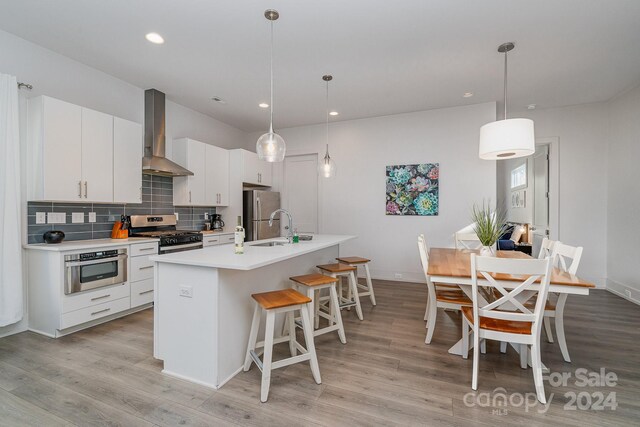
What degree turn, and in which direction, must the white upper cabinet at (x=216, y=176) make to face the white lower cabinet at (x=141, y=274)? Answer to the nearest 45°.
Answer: approximately 90° to its right

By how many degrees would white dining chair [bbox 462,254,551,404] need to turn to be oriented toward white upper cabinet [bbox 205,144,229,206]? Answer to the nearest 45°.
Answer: approximately 90° to its left

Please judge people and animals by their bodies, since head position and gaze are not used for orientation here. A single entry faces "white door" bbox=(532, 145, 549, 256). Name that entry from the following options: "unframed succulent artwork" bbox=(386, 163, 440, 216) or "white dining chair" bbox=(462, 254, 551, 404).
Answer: the white dining chair

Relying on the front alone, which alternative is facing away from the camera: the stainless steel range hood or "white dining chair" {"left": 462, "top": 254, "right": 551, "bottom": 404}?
the white dining chair

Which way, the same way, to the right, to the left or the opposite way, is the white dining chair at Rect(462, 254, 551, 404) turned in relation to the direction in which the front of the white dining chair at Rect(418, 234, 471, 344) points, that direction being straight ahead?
to the left

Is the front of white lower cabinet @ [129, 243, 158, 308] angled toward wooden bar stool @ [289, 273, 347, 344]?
yes

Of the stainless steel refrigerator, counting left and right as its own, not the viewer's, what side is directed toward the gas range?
right

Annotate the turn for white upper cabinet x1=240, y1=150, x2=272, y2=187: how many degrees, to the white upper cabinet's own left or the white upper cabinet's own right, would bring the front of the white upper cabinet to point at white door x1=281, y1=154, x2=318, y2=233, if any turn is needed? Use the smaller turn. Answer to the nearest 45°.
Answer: approximately 45° to the white upper cabinet's own left

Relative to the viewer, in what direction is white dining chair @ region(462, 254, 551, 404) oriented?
away from the camera

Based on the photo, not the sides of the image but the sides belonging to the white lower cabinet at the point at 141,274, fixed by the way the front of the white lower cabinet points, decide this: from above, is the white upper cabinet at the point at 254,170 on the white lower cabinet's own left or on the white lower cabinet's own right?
on the white lower cabinet's own left

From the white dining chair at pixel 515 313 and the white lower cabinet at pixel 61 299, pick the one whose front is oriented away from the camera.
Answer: the white dining chair

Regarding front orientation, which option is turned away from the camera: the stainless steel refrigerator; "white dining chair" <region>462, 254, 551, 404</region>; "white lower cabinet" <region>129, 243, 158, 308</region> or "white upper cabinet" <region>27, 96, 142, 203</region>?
the white dining chair
